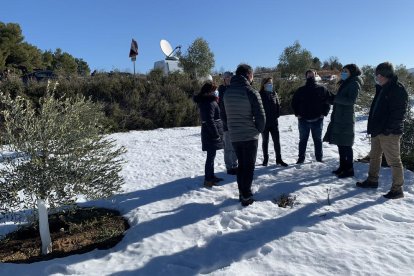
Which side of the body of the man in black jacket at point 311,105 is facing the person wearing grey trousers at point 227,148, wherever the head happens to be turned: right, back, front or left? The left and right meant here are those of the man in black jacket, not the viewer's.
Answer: right

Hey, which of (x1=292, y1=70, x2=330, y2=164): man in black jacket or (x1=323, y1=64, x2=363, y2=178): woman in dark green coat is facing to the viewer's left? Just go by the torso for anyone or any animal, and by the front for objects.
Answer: the woman in dark green coat

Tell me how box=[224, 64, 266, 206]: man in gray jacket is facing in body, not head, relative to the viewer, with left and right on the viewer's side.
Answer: facing away from the viewer and to the right of the viewer

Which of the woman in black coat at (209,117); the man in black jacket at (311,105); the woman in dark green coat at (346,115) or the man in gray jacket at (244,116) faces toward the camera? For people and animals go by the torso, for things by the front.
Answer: the man in black jacket at (311,105)

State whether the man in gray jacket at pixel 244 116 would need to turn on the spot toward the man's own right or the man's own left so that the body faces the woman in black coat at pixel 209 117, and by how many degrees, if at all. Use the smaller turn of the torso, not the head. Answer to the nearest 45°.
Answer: approximately 90° to the man's own left

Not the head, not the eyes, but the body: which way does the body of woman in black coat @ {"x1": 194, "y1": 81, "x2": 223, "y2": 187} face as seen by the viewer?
to the viewer's right

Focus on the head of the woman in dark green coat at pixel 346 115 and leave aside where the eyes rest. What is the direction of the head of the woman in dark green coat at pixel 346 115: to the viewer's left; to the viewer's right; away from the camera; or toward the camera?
to the viewer's left

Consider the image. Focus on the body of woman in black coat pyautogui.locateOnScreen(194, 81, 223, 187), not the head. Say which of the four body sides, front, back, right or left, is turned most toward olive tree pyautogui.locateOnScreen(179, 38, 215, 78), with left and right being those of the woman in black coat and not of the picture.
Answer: left

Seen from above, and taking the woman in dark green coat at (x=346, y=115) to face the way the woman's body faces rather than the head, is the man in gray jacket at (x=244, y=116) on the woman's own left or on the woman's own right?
on the woman's own left

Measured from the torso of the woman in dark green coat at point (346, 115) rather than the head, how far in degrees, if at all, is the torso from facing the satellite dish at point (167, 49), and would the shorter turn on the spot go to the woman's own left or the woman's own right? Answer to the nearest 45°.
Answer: approximately 45° to the woman's own right

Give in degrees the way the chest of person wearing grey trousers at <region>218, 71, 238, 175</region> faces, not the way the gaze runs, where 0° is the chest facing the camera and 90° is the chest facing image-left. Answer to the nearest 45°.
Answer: approximately 270°
